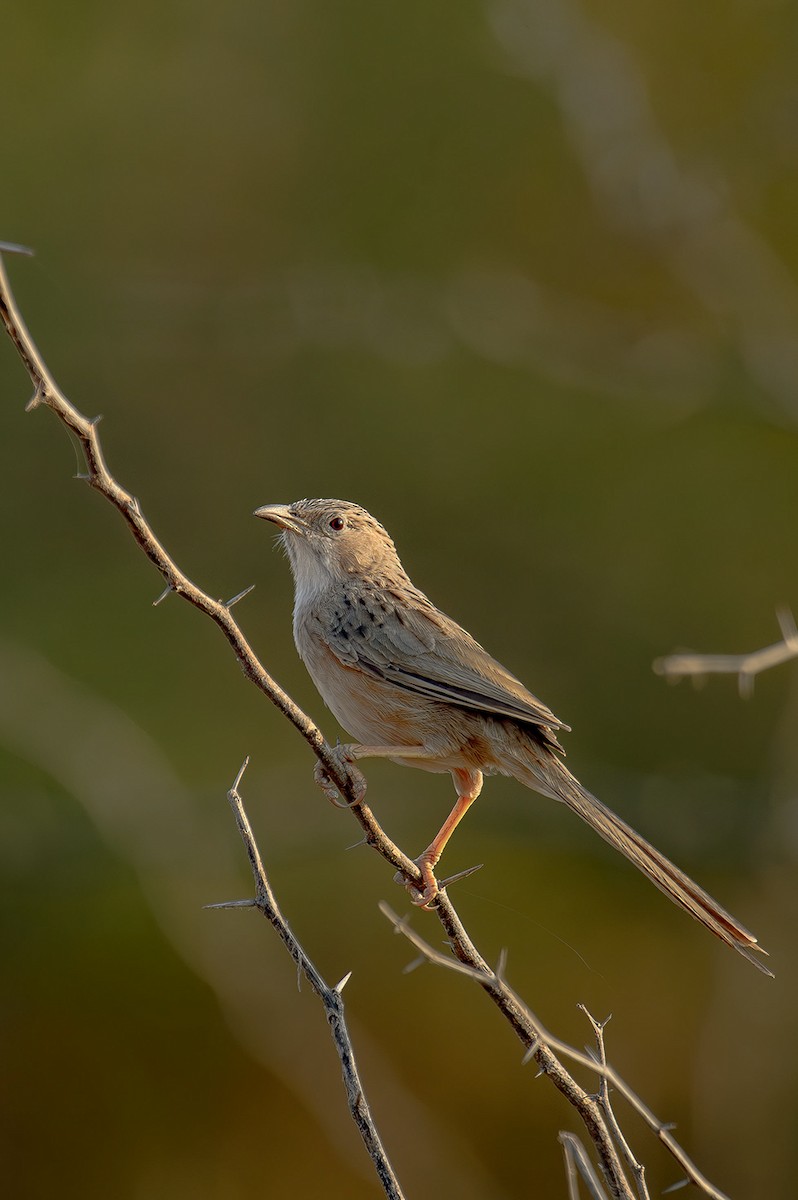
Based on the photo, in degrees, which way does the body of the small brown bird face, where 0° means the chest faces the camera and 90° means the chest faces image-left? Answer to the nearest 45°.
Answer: approximately 90°
